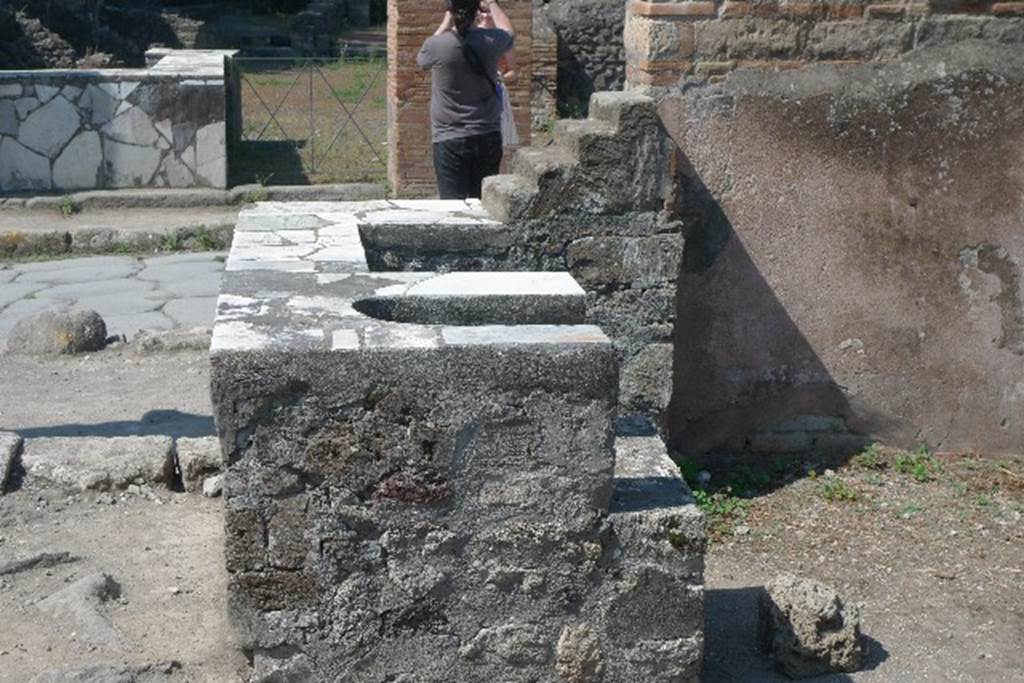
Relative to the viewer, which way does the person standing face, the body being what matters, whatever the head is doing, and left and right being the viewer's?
facing away from the viewer

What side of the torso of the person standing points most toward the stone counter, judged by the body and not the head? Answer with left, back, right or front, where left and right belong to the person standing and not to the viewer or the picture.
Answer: back

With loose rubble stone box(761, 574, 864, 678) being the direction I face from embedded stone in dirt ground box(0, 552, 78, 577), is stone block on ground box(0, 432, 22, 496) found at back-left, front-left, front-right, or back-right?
back-left

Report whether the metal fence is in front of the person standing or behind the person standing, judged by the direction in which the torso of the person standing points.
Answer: in front

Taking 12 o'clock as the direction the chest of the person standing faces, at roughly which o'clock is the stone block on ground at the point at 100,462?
The stone block on ground is roughly at 7 o'clock from the person standing.

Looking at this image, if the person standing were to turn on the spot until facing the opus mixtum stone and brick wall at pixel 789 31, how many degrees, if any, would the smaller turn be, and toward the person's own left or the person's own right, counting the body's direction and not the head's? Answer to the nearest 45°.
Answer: approximately 135° to the person's own right

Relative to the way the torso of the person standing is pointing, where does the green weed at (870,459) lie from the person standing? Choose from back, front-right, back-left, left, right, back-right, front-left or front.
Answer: back-right

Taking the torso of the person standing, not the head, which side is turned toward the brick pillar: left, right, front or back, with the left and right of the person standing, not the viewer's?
front

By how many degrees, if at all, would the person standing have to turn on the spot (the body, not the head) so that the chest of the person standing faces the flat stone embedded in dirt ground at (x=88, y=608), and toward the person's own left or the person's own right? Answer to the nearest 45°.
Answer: approximately 180°

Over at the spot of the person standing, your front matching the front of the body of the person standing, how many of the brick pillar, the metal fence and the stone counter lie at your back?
1

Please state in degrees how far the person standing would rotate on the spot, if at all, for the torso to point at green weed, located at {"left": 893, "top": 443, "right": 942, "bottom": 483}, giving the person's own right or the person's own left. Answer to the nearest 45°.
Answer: approximately 135° to the person's own right

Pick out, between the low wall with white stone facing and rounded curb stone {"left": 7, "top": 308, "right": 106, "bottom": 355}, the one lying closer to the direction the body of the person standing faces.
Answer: the low wall with white stone facing

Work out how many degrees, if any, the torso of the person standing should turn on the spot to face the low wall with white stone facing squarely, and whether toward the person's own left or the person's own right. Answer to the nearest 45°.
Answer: approximately 45° to the person's own left
